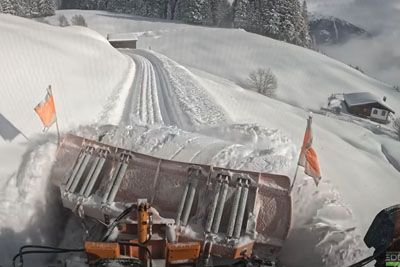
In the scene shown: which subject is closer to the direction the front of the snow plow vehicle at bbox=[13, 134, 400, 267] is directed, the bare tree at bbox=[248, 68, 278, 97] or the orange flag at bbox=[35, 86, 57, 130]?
the bare tree

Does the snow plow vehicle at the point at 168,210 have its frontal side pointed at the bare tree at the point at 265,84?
yes

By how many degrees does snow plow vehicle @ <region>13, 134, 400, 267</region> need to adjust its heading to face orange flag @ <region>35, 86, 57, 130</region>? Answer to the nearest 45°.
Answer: approximately 45° to its left

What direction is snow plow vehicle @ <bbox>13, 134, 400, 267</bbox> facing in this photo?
away from the camera
